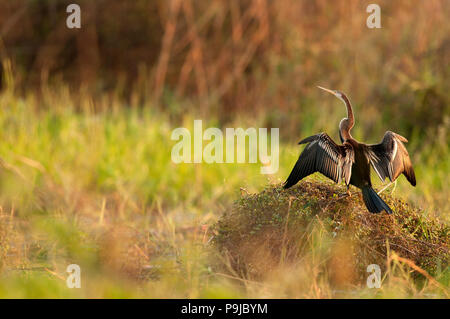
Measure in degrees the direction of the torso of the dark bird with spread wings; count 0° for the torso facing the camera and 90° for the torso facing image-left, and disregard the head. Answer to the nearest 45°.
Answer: approximately 135°
